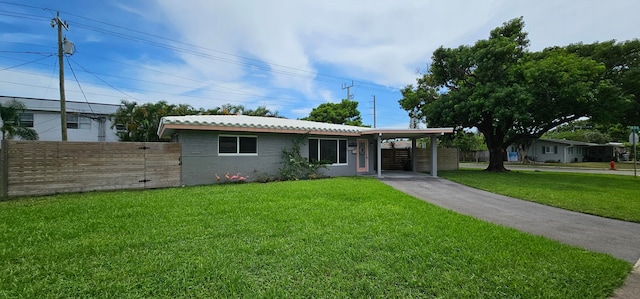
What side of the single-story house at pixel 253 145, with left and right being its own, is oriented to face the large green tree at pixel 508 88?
left

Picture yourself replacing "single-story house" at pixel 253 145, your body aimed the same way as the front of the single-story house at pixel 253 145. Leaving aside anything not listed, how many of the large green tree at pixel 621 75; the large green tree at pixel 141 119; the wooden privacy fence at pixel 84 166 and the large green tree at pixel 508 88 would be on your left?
2

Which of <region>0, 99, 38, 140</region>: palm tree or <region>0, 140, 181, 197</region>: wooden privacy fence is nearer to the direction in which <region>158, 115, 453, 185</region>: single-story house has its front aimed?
the wooden privacy fence

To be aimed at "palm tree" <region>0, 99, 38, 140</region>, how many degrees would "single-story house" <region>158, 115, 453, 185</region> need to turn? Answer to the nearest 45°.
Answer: approximately 90° to its right

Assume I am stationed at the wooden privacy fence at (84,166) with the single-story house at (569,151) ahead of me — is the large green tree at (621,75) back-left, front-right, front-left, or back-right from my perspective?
front-right

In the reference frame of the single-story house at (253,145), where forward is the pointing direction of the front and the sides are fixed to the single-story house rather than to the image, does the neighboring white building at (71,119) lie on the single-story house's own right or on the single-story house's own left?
on the single-story house's own right

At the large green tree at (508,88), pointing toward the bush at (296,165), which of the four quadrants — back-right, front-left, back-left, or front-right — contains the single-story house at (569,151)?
back-right

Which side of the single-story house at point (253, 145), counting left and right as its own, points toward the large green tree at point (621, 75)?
left

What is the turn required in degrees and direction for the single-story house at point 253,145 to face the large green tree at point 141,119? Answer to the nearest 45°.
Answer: approximately 135° to its right

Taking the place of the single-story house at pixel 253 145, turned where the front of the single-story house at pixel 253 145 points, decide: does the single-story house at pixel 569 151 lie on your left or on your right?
on your left

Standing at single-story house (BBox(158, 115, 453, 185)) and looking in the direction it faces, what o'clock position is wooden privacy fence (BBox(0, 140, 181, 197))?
The wooden privacy fence is roughly at 2 o'clock from the single-story house.

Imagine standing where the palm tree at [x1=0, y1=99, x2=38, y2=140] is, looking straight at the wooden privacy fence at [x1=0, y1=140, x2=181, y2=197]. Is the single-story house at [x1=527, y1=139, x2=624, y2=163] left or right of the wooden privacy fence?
left

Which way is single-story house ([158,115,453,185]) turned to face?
toward the camera

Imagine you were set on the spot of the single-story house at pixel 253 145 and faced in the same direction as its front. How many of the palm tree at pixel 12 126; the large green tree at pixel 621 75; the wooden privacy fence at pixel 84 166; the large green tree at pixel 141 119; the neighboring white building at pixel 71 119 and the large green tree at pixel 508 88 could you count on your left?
2

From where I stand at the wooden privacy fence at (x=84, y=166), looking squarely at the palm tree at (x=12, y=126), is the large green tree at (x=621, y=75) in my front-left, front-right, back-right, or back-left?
back-right

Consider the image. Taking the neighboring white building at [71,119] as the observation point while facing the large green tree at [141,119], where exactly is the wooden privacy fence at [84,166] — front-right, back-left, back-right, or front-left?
front-right
